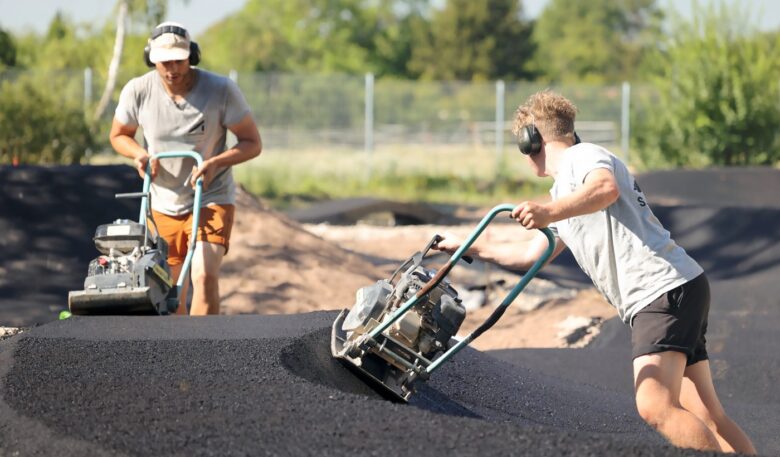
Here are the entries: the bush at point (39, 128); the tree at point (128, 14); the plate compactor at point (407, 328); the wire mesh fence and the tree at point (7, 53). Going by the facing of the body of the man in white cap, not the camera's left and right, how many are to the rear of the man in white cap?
4

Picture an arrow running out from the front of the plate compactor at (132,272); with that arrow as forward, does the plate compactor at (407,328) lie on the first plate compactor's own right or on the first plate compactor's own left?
on the first plate compactor's own left

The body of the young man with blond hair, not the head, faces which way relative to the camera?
to the viewer's left

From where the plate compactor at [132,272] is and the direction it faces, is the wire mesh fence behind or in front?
behind

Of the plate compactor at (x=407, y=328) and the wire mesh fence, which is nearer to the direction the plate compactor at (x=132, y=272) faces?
the plate compactor

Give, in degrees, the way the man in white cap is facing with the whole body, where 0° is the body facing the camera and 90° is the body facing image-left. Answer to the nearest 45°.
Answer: approximately 0°

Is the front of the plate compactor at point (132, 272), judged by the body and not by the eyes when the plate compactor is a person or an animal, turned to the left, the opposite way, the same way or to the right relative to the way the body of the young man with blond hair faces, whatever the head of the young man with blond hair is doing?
to the left

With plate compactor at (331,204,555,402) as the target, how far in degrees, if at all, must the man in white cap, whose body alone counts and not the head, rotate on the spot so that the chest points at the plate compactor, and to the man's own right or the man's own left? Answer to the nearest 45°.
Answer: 0° — they already face it

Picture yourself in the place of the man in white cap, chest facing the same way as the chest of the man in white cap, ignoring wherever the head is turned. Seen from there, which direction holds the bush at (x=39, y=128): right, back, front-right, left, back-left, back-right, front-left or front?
back

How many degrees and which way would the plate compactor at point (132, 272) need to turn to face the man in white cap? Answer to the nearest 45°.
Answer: approximately 180°

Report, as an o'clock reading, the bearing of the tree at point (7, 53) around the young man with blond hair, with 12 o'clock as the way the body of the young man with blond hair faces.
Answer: The tree is roughly at 2 o'clock from the young man with blond hair.
